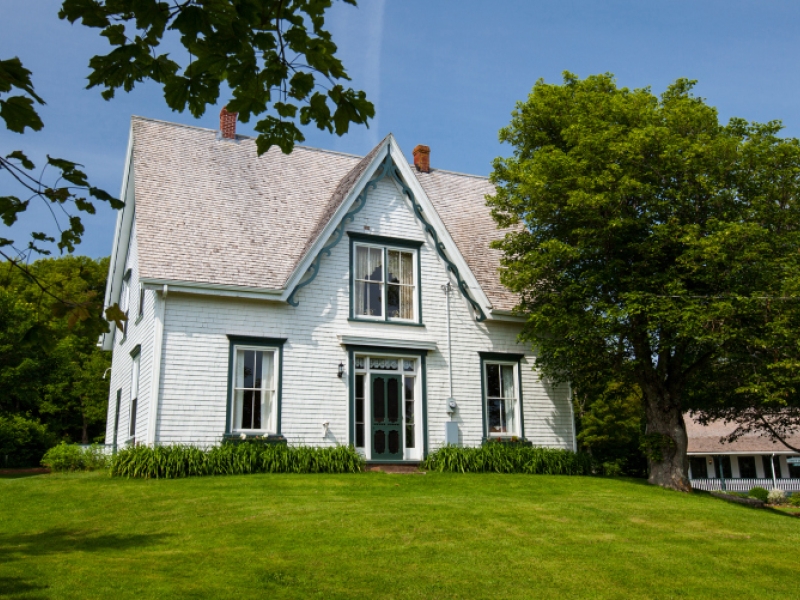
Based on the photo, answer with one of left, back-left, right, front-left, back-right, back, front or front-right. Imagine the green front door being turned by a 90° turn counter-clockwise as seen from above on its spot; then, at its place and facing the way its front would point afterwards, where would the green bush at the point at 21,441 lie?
back-left

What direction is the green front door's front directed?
toward the camera

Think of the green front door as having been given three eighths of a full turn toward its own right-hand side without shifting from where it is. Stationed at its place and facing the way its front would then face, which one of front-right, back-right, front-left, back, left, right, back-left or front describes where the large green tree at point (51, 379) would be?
front

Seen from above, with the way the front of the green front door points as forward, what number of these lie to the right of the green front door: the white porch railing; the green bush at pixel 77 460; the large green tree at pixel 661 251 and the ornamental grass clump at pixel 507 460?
1

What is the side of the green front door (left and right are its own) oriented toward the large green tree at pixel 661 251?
left

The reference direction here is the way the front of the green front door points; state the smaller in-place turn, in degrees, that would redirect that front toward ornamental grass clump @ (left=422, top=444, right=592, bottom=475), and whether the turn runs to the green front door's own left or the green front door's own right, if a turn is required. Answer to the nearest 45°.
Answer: approximately 90° to the green front door's own left

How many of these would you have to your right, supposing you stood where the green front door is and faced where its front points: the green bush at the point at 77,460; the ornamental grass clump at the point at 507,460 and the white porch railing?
1

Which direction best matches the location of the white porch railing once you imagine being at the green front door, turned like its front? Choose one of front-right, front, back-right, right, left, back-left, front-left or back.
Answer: back-left

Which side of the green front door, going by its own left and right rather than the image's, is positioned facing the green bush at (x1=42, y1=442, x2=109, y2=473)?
right
